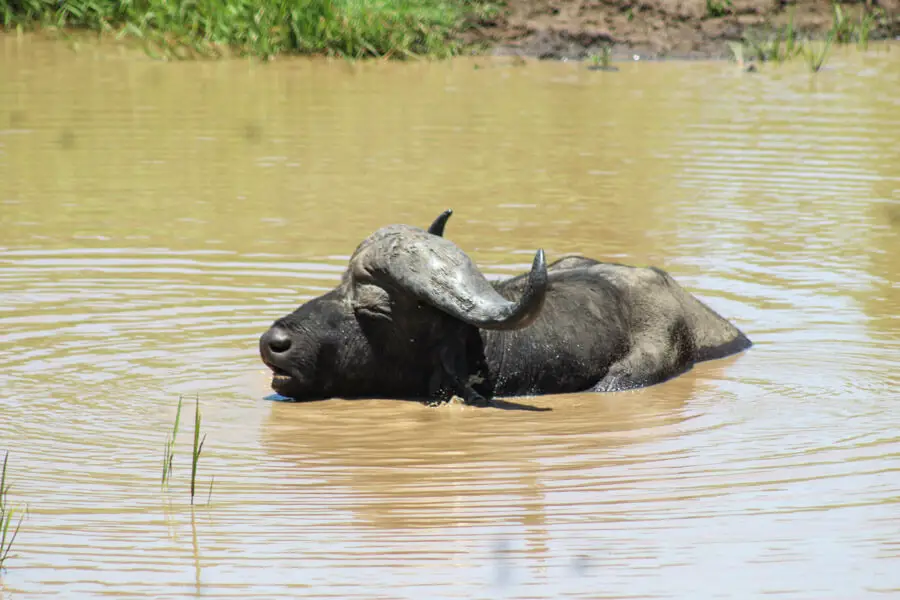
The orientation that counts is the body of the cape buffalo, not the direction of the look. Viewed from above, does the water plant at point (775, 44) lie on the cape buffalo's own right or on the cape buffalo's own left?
on the cape buffalo's own right

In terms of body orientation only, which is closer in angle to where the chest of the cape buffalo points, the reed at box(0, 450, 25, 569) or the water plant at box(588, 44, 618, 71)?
the reed

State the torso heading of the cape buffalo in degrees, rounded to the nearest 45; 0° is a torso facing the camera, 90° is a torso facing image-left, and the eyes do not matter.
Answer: approximately 90°

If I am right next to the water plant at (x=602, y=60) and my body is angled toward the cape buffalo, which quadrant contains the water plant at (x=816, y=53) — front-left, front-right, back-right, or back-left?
back-left

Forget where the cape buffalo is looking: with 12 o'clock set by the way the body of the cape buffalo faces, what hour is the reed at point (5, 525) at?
The reed is roughly at 10 o'clock from the cape buffalo.

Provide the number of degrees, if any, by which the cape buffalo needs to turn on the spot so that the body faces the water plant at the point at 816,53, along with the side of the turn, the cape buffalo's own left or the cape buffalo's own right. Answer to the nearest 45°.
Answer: approximately 90° to the cape buffalo's own right

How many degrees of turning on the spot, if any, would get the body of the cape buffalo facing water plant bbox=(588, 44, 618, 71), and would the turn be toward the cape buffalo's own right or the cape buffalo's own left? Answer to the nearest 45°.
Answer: approximately 90° to the cape buffalo's own right
